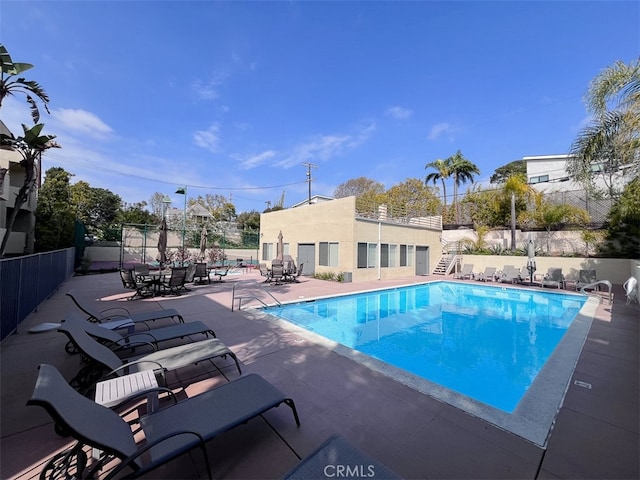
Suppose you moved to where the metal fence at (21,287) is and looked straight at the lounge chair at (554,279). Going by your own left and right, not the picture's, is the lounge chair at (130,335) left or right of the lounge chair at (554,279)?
right

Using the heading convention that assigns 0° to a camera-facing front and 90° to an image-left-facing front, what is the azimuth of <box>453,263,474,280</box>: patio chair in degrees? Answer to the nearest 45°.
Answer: approximately 45°

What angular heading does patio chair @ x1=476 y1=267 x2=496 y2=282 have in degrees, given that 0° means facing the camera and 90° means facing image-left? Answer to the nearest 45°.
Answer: approximately 45°

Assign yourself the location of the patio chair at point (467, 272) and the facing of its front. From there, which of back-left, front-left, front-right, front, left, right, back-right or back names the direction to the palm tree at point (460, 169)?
back-right

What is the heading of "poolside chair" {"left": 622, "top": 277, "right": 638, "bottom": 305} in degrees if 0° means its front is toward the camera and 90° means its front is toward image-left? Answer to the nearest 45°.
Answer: approximately 45°

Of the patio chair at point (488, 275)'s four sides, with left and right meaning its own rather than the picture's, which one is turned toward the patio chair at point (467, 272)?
right

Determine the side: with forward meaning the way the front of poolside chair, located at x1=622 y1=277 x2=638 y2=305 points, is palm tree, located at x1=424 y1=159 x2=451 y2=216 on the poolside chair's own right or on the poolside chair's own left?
on the poolside chair's own right

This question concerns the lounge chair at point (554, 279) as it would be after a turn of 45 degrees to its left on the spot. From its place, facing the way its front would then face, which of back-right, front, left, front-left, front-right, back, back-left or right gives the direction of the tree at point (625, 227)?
back-left
